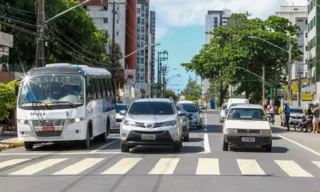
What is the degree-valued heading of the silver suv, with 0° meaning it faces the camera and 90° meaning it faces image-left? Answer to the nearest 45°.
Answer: approximately 0°

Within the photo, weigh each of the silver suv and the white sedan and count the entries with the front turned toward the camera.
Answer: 2

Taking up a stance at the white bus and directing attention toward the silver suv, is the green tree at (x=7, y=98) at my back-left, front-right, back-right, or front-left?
back-left

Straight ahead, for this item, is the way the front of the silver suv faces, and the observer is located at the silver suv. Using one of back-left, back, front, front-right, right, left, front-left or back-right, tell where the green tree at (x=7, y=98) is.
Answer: back-right

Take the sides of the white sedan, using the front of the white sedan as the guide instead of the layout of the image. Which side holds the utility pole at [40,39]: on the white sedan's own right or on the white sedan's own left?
on the white sedan's own right

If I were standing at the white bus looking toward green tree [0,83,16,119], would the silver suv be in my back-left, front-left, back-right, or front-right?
back-right
